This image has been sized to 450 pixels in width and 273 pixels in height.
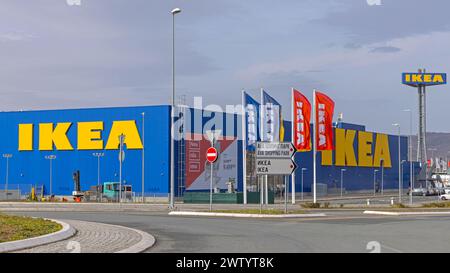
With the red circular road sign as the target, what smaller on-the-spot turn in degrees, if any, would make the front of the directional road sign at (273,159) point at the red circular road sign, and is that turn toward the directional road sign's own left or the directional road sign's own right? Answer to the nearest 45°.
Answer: approximately 90° to the directional road sign's own right

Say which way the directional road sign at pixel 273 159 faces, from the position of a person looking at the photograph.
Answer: facing the viewer

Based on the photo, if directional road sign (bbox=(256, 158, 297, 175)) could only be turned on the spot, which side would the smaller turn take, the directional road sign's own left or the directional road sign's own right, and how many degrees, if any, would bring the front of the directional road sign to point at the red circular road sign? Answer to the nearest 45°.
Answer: approximately 90° to the directional road sign's own right

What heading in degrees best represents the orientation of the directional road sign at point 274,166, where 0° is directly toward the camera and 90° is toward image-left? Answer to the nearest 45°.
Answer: approximately 0°
